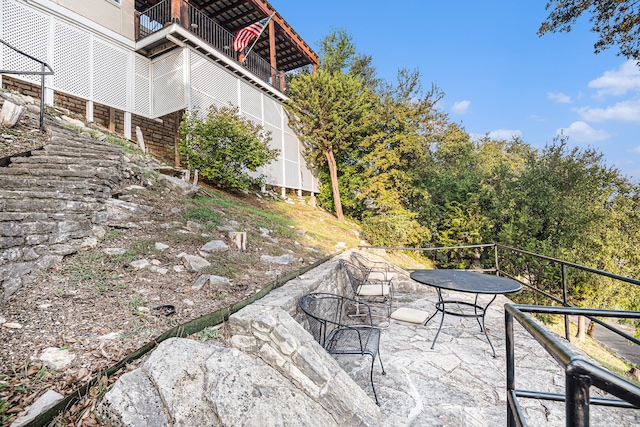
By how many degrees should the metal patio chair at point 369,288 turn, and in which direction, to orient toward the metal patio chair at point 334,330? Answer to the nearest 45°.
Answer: approximately 45° to its right

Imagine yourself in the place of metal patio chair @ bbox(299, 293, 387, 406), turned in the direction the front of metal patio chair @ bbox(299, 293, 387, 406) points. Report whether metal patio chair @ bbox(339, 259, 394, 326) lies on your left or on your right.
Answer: on your left

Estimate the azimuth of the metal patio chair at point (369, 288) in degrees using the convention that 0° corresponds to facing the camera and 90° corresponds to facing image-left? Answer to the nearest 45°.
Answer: approximately 315°

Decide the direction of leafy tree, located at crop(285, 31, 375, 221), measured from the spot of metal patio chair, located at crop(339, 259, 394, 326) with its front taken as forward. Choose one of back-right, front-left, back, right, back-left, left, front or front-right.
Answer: back-left

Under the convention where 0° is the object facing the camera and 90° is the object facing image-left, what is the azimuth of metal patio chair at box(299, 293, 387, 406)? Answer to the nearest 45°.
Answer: approximately 270°

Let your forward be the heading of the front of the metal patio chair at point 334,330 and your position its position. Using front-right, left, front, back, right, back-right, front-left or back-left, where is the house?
back-left

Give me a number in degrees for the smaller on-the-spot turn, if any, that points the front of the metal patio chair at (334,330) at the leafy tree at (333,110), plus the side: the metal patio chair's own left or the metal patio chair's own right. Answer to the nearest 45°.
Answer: approximately 90° to the metal patio chair's own left

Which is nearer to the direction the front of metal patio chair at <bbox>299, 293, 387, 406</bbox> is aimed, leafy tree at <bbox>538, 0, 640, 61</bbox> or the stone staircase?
the leafy tree

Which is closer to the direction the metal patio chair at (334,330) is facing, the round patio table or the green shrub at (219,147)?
the round patio table
